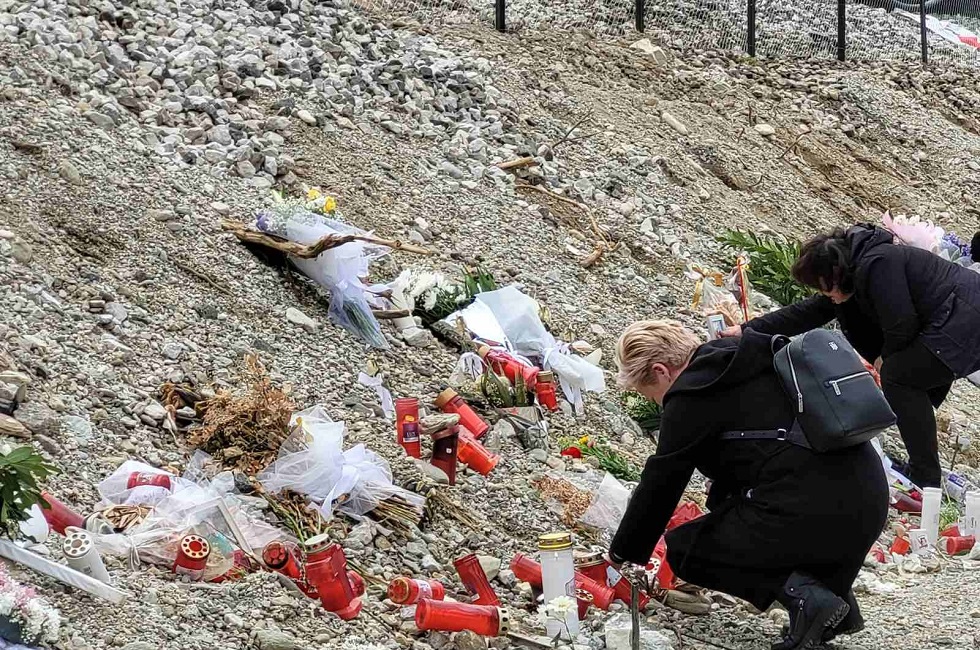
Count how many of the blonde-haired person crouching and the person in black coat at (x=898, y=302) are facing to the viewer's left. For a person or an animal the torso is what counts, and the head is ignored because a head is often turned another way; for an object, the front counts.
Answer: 2

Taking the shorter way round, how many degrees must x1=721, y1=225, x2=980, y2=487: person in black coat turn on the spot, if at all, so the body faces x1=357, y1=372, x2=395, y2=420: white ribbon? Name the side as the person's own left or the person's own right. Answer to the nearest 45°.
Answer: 0° — they already face it

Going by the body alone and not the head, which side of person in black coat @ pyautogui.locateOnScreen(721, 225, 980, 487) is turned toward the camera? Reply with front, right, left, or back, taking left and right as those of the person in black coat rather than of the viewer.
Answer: left

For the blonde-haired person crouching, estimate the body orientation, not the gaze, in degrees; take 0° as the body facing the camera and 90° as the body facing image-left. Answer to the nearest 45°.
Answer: approximately 90°

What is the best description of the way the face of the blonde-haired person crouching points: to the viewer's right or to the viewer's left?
to the viewer's left

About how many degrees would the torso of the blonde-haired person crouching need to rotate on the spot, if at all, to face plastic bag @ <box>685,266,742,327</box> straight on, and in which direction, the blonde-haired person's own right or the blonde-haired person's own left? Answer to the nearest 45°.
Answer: approximately 90° to the blonde-haired person's own right
